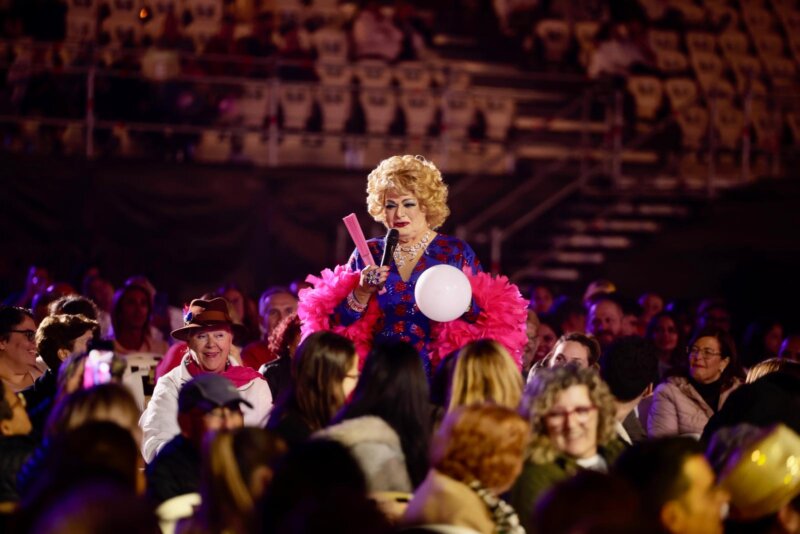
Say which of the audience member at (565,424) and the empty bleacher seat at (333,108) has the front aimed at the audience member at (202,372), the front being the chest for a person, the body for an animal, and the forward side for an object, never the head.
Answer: the empty bleacher seat

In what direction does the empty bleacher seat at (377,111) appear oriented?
toward the camera

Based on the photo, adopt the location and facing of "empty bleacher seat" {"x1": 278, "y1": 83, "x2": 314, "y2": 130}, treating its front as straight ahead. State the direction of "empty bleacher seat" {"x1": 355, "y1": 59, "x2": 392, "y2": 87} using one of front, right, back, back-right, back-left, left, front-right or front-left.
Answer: back-left

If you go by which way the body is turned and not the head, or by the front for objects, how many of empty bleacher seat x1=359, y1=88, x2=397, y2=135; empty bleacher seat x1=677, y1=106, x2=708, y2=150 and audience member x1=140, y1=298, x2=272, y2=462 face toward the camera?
3

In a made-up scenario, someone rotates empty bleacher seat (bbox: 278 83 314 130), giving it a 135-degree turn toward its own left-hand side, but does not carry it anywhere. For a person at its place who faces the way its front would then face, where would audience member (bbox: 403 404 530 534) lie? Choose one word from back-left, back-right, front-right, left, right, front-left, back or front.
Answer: back-right

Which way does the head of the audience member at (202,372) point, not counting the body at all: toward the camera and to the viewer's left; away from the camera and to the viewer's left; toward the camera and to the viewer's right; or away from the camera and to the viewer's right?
toward the camera and to the viewer's right

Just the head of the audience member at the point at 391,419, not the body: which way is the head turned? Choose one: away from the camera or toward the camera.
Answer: away from the camera

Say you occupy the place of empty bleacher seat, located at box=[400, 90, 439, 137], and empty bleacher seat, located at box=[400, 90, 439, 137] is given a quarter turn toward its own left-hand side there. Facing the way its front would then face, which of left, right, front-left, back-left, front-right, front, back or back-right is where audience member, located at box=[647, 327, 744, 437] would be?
right

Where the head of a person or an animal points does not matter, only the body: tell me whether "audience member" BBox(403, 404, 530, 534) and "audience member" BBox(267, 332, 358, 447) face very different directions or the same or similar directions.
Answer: same or similar directions

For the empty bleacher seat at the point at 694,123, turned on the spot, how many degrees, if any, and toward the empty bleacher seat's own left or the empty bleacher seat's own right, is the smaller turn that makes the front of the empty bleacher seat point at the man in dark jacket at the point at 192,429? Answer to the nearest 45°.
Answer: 0° — it already faces them

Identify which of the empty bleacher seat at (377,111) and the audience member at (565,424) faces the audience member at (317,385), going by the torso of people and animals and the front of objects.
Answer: the empty bleacher seat

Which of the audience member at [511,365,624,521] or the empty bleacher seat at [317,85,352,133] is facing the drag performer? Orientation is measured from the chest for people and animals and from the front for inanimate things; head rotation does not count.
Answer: the empty bleacher seat

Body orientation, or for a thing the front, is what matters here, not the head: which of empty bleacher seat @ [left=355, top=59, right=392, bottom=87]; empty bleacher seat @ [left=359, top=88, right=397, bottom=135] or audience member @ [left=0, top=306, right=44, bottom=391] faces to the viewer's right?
the audience member

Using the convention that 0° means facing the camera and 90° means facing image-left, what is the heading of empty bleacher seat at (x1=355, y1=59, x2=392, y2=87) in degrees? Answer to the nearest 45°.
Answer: approximately 0°

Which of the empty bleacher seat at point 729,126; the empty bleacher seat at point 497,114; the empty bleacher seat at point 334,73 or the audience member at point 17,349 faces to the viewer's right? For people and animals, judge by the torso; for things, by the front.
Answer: the audience member

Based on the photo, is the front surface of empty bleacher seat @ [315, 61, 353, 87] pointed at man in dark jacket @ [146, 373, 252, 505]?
yes

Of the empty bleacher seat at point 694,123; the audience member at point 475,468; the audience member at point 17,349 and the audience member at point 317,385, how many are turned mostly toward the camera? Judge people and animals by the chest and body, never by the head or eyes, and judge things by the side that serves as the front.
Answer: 1

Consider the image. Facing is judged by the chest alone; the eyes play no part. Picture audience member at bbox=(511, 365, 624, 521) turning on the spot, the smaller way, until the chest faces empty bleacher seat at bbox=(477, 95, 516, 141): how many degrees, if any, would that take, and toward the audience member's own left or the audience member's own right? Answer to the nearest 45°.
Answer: approximately 135° to the audience member's own left

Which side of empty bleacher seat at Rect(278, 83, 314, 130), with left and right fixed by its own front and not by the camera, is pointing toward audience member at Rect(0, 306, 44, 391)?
front

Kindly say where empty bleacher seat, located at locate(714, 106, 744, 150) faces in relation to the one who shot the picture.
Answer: facing the viewer

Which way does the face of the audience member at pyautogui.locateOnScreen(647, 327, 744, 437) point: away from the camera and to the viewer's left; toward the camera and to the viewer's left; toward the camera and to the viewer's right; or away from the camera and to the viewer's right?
toward the camera and to the viewer's left
